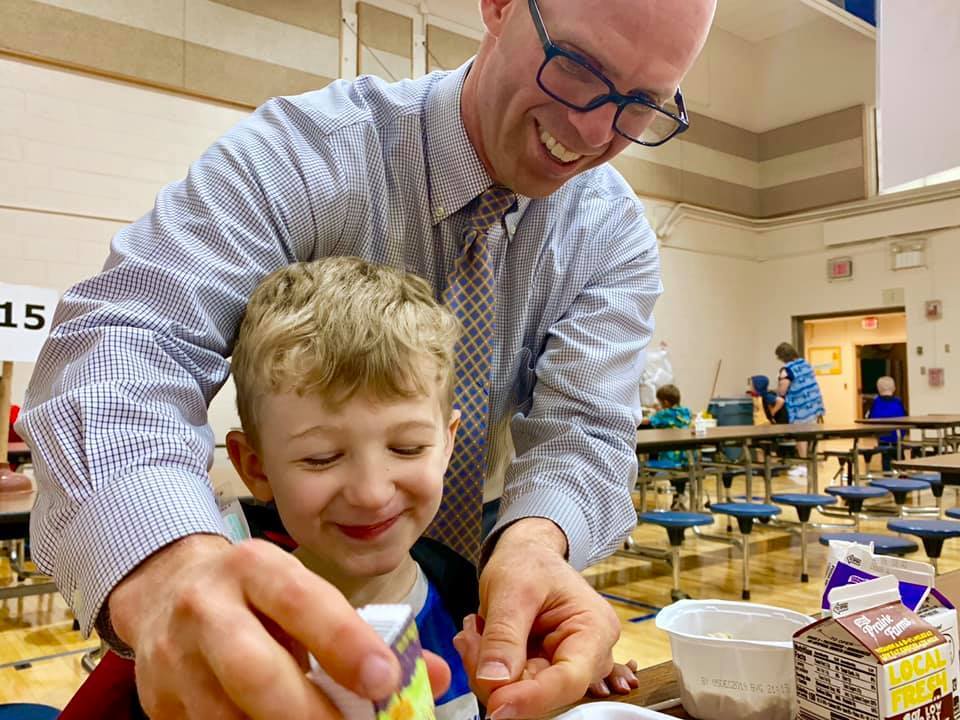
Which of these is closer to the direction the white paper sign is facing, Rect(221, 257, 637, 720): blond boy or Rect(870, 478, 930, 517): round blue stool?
the blond boy

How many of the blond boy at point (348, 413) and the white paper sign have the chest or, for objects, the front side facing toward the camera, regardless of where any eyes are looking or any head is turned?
2

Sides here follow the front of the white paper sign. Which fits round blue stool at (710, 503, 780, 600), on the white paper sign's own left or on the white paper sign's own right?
on the white paper sign's own left

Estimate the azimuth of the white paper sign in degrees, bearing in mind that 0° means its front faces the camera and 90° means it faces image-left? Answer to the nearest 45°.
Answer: approximately 0°

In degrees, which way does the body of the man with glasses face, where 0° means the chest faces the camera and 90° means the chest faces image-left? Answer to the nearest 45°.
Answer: approximately 315°

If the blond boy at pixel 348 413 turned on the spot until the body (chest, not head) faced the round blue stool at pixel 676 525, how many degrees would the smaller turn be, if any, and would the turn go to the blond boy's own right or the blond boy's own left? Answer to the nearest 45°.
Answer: approximately 180°

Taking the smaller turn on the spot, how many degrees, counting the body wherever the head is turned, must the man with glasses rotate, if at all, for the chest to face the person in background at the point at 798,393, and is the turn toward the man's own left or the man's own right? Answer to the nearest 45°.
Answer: approximately 90° to the man's own left

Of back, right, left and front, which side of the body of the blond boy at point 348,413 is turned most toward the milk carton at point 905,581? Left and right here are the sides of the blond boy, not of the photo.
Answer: left
